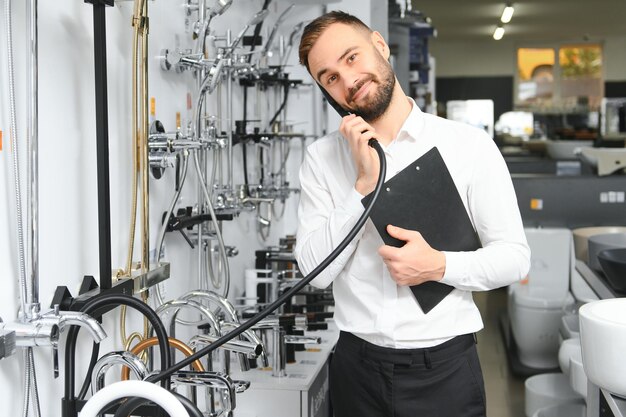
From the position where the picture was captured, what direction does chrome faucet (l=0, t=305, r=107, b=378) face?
facing to the right of the viewer

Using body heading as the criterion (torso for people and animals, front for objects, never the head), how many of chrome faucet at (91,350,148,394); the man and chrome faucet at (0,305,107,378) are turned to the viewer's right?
2

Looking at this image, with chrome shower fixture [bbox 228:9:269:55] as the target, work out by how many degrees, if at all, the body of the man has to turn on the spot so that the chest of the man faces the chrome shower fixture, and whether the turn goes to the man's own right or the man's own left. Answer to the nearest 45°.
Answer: approximately 135° to the man's own right

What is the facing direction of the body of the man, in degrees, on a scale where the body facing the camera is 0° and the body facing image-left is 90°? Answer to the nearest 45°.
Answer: approximately 0°

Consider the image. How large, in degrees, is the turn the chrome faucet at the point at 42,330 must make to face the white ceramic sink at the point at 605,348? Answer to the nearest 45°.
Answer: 0° — it already faces it

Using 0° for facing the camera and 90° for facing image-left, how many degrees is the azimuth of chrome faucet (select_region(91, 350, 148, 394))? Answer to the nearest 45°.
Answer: approximately 270°

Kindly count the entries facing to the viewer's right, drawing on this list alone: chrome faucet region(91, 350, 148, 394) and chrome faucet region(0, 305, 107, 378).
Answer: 2

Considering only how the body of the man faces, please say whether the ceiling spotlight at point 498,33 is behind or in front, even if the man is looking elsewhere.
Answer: behind

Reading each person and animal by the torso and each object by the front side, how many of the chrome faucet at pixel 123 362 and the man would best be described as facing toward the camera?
1

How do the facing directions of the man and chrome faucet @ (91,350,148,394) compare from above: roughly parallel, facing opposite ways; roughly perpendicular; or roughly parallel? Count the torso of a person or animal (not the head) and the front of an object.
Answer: roughly perpendicular

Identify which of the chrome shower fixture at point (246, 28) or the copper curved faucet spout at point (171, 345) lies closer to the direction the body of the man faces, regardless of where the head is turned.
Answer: the copper curved faucet spout
